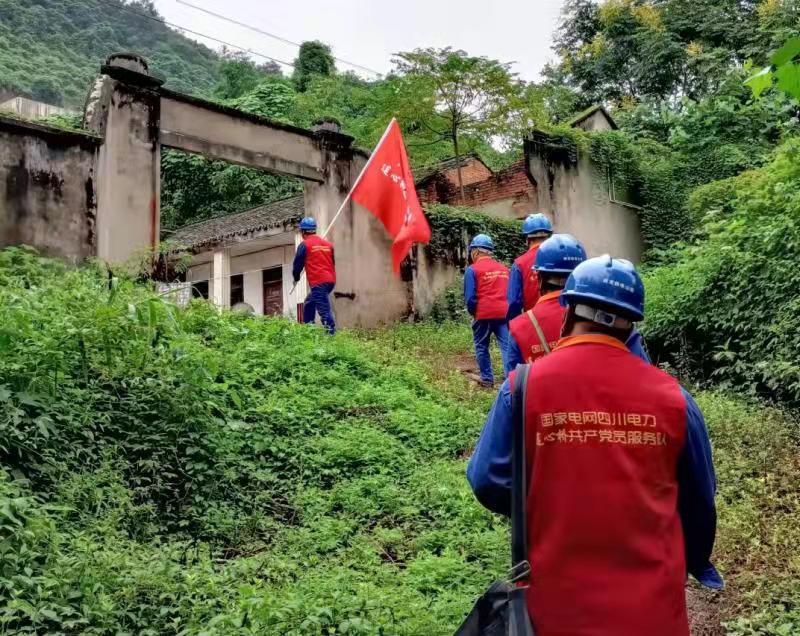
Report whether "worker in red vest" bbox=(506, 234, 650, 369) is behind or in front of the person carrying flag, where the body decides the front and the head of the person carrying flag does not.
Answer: behind

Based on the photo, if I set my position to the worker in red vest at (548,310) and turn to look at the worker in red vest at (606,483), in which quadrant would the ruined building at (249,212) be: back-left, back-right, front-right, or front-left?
back-right

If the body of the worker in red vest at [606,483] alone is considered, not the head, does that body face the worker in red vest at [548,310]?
yes

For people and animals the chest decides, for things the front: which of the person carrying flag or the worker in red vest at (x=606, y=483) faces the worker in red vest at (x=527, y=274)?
the worker in red vest at (x=606, y=483)

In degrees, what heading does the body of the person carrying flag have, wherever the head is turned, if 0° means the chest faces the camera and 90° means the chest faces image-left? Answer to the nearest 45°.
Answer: approximately 135°

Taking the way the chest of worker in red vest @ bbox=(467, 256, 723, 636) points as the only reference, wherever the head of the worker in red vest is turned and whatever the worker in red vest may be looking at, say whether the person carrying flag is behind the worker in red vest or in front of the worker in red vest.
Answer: in front

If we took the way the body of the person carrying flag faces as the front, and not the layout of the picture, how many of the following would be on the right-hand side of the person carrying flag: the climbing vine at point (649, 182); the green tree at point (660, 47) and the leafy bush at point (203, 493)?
2

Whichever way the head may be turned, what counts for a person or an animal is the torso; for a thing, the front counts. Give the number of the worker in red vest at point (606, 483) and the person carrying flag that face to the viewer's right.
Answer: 0

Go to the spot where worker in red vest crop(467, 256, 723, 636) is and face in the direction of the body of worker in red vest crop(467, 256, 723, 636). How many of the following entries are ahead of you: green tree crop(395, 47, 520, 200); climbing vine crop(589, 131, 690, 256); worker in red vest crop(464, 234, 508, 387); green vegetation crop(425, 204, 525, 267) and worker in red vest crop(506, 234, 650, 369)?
5

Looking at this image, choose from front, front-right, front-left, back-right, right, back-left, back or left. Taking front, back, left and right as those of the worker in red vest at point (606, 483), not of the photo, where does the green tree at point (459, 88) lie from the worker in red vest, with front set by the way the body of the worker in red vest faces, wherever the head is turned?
front

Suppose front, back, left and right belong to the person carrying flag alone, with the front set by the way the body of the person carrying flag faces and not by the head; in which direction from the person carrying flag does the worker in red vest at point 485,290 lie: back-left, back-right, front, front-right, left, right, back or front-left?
back

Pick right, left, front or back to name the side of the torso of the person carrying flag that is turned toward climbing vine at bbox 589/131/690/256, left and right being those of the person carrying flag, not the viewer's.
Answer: right

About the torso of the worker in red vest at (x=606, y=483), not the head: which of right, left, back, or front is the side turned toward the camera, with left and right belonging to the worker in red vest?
back

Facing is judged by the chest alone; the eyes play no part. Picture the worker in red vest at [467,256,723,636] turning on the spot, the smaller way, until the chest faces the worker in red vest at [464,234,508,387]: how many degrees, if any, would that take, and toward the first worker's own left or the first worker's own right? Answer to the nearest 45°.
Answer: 0° — they already face them

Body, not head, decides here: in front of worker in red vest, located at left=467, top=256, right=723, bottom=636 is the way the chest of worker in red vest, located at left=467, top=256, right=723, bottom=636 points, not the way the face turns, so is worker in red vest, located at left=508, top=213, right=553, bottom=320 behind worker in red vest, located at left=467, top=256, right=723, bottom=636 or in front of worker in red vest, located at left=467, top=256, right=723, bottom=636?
in front

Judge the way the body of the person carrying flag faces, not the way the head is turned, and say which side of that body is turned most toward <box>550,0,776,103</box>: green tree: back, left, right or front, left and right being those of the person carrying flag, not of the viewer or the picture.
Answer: right

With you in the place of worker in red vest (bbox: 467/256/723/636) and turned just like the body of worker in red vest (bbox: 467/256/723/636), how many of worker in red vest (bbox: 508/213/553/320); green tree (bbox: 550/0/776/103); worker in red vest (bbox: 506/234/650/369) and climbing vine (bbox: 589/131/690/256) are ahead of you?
4
